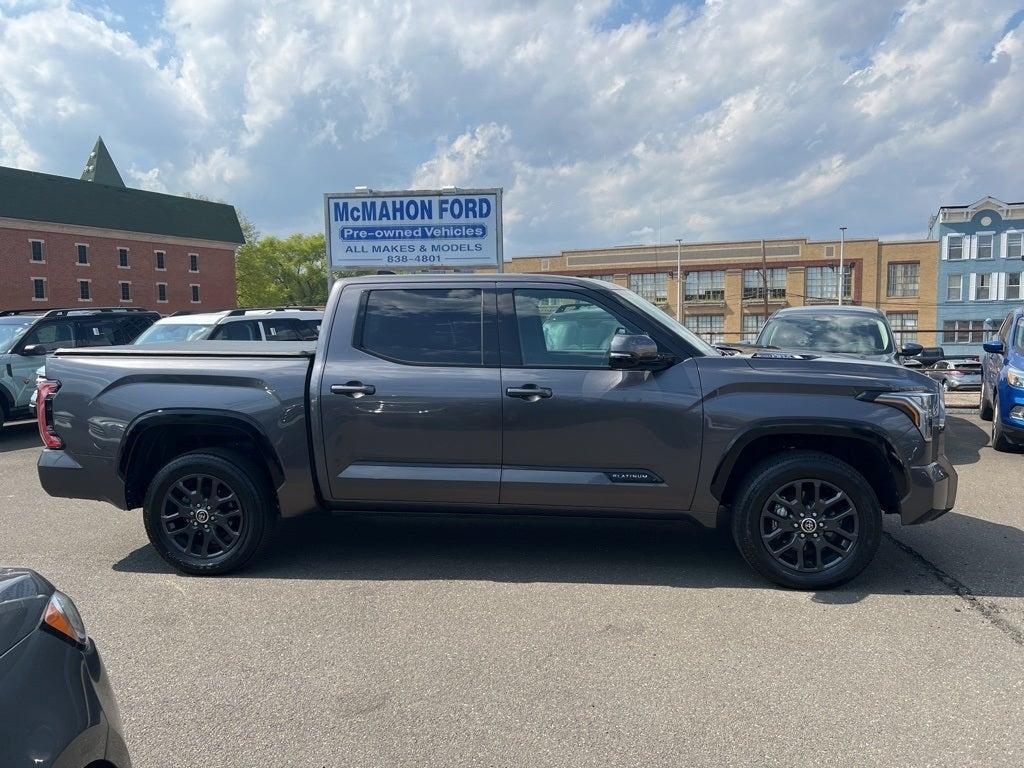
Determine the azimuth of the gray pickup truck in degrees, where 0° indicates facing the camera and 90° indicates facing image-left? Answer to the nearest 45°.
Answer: approximately 270°

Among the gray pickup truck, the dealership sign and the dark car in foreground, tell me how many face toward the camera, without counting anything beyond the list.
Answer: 1

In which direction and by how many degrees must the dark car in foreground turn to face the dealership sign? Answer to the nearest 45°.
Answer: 0° — it already faces it

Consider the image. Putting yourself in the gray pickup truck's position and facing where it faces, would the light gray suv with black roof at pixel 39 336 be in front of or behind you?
behind

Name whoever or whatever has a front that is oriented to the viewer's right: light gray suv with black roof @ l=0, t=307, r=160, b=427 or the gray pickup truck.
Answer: the gray pickup truck

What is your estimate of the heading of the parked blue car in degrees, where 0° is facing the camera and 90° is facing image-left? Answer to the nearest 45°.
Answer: approximately 315°

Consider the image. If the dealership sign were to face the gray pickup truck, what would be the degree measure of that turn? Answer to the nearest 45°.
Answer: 0° — it already faces it

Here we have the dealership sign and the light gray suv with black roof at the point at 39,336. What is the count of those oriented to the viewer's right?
0

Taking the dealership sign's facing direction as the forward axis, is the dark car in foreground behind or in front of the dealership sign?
in front

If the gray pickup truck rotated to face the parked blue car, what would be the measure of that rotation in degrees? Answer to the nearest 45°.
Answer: approximately 45° to its left

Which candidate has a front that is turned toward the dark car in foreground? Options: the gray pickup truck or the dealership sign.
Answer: the dealership sign

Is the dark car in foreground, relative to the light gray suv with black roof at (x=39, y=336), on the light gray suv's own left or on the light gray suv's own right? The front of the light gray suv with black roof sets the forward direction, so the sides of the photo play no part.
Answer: on the light gray suv's own left

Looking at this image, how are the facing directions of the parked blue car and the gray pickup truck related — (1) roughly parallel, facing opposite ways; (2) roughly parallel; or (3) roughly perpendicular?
roughly perpendicular

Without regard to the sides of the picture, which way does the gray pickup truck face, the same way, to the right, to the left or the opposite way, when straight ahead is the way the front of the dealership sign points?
to the left
